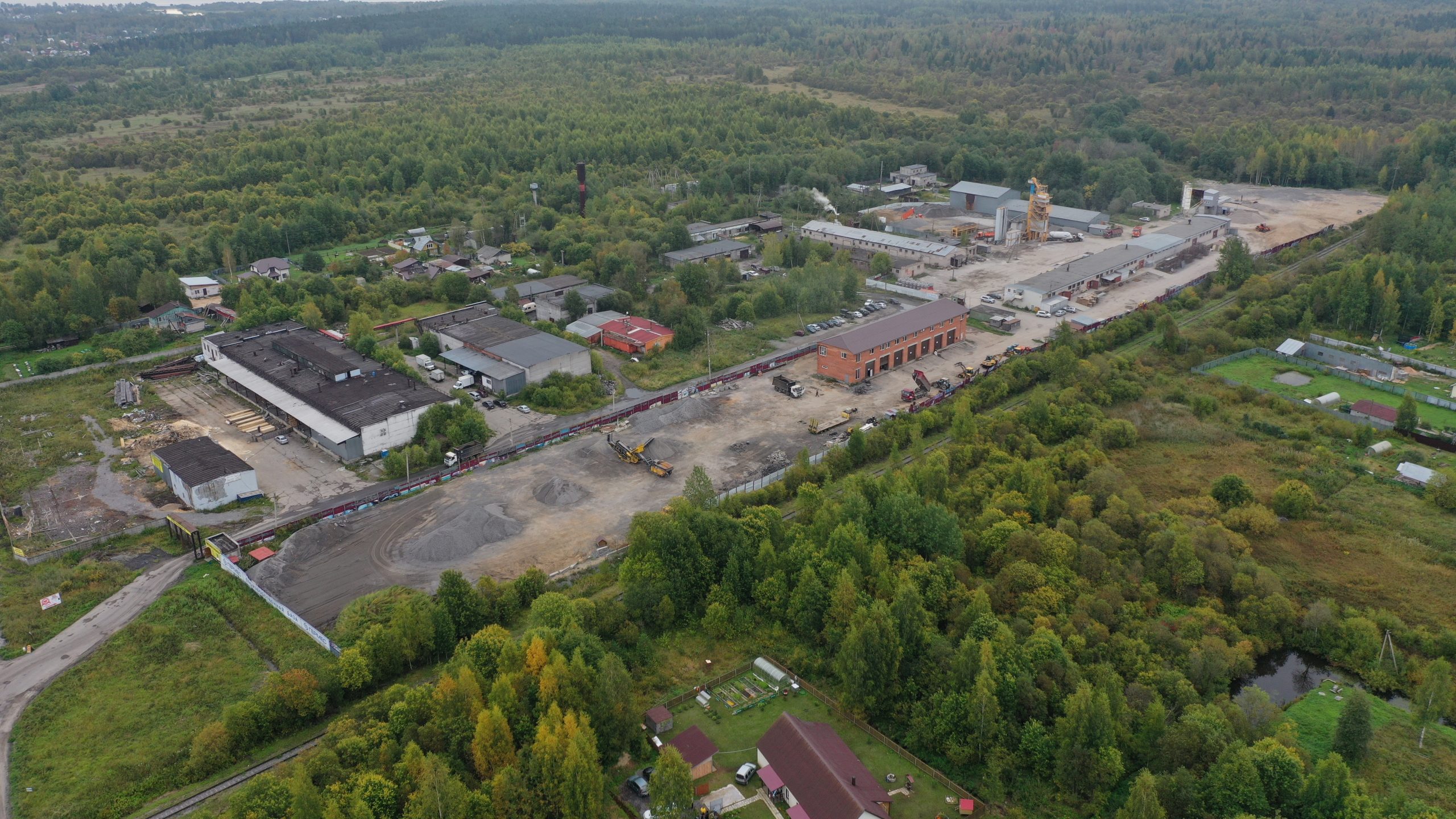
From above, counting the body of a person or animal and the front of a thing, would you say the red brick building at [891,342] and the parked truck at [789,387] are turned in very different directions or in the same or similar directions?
same or similar directions

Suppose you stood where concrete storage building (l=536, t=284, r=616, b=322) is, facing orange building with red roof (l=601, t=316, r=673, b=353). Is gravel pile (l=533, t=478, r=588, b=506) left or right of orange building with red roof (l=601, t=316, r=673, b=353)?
right

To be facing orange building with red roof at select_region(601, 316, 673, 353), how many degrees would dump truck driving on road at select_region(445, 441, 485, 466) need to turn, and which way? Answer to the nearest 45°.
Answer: approximately 180°

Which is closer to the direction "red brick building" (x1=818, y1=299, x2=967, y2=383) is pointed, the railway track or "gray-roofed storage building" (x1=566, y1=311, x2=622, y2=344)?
the railway track

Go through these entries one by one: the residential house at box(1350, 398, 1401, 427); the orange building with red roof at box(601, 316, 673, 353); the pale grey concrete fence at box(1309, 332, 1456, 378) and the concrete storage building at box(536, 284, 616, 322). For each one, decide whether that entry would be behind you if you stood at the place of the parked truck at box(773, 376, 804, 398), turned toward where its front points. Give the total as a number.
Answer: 2

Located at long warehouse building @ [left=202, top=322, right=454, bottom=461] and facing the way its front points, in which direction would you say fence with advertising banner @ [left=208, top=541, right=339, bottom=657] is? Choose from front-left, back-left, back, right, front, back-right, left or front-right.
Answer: front-left

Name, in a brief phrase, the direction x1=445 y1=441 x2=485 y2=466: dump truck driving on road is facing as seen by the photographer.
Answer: facing the viewer and to the left of the viewer

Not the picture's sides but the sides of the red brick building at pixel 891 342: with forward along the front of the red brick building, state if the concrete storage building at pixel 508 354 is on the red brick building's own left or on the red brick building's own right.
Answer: on the red brick building's own right
